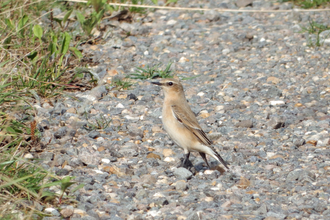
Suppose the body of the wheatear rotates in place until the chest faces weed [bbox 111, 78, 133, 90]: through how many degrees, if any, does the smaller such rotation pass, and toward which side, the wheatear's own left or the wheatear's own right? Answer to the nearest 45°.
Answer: approximately 45° to the wheatear's own right

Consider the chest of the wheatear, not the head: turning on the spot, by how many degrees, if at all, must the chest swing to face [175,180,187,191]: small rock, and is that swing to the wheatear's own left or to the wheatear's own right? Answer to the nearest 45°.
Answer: approximately 90° to the wheatear's own left

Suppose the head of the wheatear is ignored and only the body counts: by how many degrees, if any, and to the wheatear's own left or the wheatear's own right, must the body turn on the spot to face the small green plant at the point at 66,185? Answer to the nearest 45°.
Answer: approximately 45° to the wheatear's own left

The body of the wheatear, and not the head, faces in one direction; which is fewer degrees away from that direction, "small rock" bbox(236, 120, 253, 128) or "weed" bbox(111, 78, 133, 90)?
the weed

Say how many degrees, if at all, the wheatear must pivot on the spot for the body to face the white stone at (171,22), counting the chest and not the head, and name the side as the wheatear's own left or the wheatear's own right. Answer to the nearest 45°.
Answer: approximately 90° to the wheatear's own right

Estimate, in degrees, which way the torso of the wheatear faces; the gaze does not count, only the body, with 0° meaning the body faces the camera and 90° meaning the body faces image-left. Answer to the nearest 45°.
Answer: approximately 90°

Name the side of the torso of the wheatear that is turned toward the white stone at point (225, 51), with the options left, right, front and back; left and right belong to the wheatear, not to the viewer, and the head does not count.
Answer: right

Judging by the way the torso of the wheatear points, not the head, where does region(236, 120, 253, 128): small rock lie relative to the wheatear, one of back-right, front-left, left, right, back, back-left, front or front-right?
back-right
